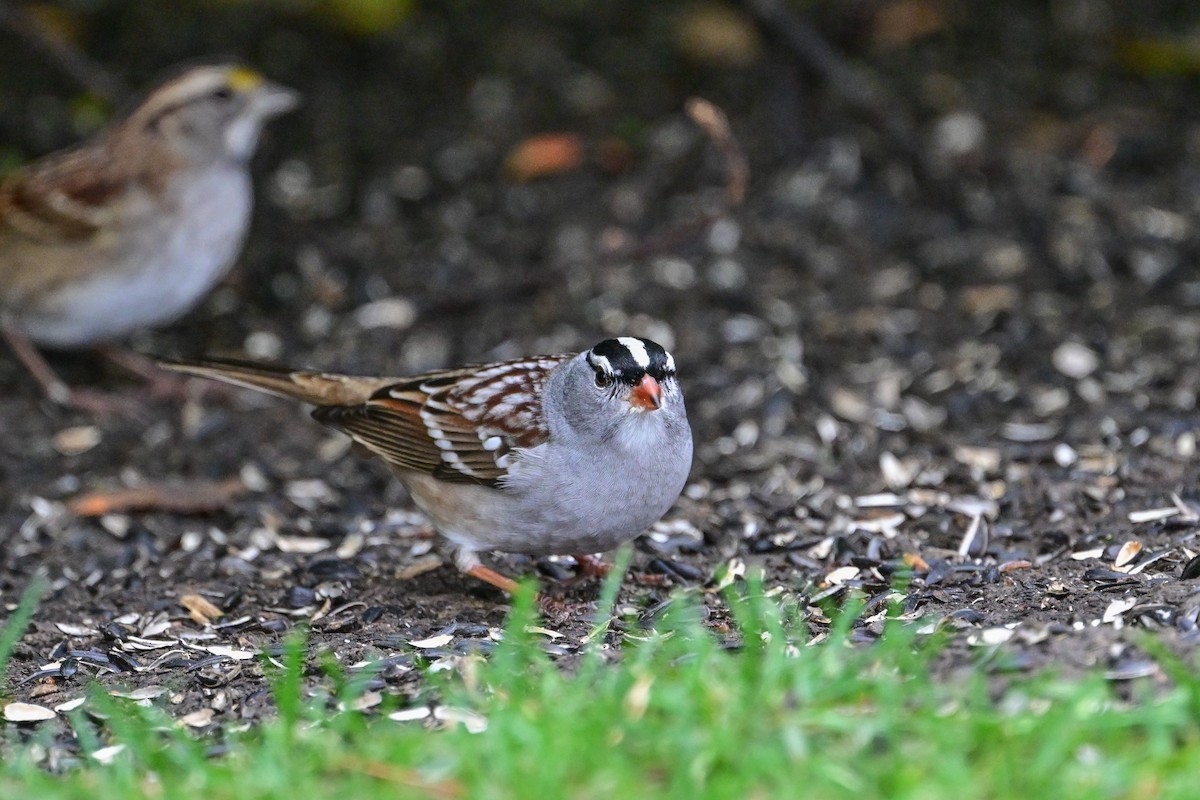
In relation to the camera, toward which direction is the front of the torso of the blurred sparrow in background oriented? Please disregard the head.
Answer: to the viewer's right

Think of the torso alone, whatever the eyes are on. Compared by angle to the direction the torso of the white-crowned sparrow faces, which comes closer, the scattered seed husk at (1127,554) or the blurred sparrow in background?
the scattered seed husk

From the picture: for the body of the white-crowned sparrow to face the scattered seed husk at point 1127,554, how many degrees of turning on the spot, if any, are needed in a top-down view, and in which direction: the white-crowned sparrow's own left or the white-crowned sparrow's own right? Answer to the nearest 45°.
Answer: approximately 45° to the white-crowned sparrow's own left

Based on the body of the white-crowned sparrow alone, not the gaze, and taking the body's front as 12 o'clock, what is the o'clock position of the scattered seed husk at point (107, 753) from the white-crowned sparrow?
The scattered seed husk is roughly at 3 o'clock from the white-crowned sparrow.

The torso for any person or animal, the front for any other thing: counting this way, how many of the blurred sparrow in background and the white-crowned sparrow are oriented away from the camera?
0

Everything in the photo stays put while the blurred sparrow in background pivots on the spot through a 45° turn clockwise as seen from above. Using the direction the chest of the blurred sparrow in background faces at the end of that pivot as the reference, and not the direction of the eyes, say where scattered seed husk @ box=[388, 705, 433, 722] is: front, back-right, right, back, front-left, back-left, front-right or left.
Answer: front-right

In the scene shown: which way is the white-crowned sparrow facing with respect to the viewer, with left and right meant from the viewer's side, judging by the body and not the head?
facing the viewer and to the right of the viewer

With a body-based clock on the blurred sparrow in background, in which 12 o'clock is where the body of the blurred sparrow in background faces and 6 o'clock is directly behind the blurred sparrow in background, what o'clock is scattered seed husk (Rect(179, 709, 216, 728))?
The scattered seed husk is roughly at 3 o'clock from the blurred sparrow in background.

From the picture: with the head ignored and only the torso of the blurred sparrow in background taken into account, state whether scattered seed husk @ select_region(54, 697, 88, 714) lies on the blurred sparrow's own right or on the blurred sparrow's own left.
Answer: on the blurred sparrow's own right

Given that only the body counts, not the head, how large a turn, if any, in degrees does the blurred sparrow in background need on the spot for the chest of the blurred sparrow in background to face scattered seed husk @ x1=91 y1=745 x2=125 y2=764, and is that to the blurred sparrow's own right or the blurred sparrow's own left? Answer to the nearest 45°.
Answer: approximately 90° to the blurred sparrow's own right

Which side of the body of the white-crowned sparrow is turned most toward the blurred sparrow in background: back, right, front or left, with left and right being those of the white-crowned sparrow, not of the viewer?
back

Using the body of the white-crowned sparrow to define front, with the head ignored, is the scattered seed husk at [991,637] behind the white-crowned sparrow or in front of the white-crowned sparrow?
in front

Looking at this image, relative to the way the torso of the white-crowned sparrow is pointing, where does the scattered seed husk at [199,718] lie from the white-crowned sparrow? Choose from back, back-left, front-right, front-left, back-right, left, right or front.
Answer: right

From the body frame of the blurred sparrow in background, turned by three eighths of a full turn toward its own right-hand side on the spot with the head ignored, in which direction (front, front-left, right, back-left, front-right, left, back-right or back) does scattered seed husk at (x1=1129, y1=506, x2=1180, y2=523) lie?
left

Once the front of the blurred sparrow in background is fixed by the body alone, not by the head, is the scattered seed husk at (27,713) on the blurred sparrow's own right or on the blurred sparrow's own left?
on the blurred sparrow's own right
